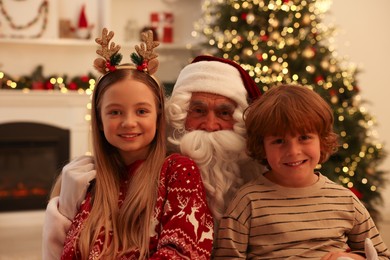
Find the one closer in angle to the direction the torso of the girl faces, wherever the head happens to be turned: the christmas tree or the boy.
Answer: the boy

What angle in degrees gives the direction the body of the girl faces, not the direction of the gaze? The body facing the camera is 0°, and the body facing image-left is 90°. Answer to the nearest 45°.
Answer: approximately 0°

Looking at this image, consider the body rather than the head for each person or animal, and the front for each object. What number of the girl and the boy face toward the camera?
2

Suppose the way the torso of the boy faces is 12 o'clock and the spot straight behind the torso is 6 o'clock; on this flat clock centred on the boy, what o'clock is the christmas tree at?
The christmas tree is roughly at 6 o'clock from the boy.

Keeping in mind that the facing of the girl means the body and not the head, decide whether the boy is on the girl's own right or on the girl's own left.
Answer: on the girl's own left

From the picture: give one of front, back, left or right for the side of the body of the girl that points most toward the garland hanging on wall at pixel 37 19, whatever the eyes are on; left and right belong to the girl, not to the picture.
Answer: back

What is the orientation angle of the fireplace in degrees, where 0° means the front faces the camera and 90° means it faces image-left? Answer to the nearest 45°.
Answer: approximately 0°

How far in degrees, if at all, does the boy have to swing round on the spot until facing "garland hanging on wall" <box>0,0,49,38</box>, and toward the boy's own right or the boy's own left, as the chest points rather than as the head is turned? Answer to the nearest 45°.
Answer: approximately 135° to the boy's own right

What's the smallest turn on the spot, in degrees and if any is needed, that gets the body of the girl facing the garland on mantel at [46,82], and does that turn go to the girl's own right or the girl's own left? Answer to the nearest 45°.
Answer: approximately 180°

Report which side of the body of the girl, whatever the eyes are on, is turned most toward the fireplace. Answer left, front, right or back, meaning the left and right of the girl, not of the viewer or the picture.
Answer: back
